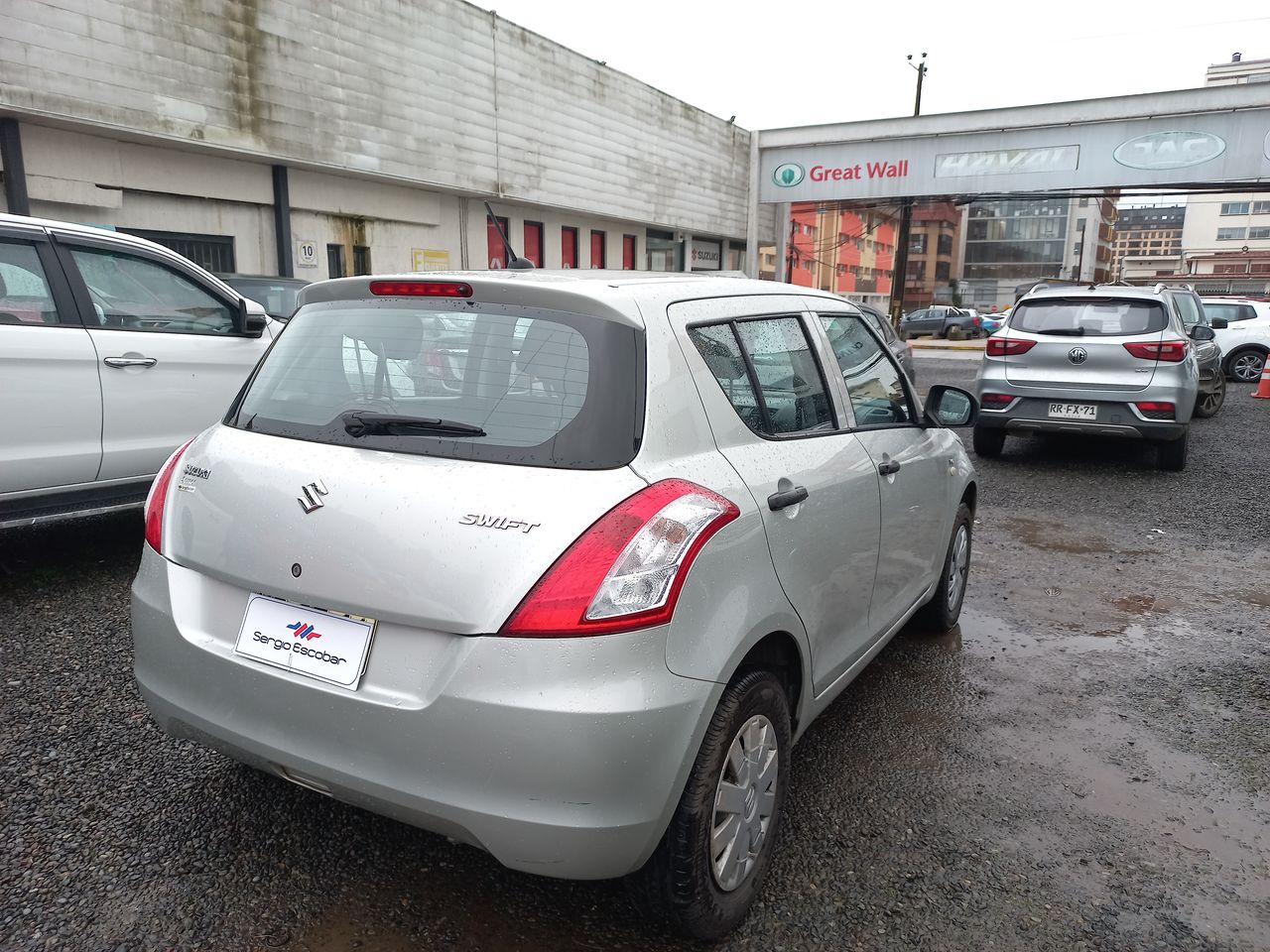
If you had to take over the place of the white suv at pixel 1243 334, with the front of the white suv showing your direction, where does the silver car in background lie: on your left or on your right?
on your left

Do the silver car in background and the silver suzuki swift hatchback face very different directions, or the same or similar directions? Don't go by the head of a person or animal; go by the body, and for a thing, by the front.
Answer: same or similar directions

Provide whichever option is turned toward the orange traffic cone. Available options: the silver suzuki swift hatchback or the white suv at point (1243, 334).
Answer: the silver suzuki swift hatchback

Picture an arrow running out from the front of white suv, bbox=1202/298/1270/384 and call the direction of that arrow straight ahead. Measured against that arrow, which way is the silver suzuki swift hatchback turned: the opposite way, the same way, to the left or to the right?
to the right

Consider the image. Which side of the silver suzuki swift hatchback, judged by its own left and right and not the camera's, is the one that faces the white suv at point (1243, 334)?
front

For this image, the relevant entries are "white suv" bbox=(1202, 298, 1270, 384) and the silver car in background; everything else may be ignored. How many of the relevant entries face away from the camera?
1

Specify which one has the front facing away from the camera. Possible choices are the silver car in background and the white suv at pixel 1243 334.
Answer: the silver car in background

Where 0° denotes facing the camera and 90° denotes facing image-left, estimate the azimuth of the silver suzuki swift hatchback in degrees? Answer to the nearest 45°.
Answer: approximately 225°

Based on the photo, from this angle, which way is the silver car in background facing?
away from the camera

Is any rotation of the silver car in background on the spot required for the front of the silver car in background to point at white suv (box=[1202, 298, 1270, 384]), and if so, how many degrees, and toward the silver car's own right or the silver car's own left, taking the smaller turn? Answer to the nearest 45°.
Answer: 0° — it already faces it

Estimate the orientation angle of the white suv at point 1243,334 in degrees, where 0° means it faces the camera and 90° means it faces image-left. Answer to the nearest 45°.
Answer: approximately 90°

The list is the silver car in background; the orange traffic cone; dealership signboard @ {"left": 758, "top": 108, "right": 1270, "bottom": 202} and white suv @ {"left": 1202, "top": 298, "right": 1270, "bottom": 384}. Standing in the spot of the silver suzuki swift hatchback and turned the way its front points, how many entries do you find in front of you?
4

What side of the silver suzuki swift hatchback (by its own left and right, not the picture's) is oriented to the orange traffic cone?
front

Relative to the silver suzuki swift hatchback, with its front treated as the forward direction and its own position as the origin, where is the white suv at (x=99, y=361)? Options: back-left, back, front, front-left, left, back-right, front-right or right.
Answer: left

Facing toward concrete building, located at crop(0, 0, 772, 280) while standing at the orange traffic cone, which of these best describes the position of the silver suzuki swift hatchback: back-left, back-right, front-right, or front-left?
front-left

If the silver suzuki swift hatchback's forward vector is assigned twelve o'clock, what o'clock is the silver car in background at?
The silver car in background is roughly at 12 o'clock from the silver suzuki swift hatchback.
